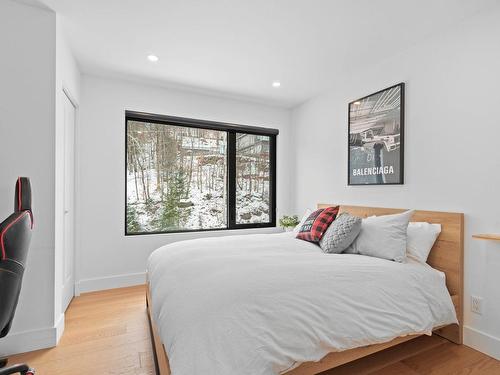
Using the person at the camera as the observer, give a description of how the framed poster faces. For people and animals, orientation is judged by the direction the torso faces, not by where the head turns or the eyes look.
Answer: facing the viewer and to the left of the viewer

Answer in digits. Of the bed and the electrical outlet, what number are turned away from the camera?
0

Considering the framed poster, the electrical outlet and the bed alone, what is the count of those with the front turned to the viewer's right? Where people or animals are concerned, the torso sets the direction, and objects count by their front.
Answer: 0

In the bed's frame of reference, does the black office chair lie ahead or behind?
ahead

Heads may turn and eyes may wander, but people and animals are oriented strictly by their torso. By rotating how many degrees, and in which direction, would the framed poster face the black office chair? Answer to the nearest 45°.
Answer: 0° — it already faces it

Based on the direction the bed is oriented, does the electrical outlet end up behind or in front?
behind

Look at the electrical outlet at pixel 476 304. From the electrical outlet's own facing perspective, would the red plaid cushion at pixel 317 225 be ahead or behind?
ahead
